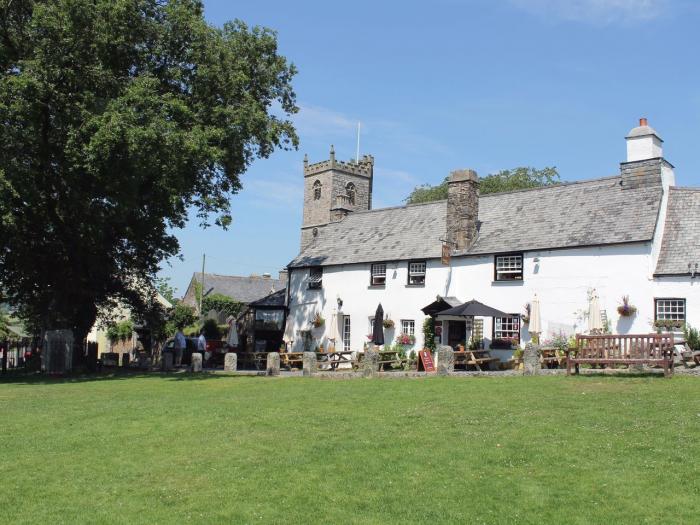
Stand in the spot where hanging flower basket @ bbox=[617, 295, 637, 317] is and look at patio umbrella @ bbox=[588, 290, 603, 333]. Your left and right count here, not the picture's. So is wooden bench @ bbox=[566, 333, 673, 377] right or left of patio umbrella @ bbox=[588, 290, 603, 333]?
left

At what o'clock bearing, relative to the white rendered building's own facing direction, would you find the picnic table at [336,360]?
The picnic table is roughly at 1 o'clock from the white rendered building.

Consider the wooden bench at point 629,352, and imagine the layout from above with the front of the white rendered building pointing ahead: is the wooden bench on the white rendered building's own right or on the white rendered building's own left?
on the white rendered building's own left

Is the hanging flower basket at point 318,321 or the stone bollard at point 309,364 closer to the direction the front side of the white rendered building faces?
the stone bollard

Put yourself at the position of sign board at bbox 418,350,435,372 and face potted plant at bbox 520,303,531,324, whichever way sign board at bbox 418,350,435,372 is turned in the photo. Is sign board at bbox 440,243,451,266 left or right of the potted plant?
left

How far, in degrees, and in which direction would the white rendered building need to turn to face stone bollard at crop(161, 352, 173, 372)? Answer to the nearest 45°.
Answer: approximately 45° to its right

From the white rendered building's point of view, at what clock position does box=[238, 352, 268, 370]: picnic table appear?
The picnic table is roughly at 2 o'clock from the white rendered building.

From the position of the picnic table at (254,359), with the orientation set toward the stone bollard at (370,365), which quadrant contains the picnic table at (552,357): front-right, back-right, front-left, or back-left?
front-left

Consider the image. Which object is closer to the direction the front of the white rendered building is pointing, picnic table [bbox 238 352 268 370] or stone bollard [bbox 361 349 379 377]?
the stone bollard

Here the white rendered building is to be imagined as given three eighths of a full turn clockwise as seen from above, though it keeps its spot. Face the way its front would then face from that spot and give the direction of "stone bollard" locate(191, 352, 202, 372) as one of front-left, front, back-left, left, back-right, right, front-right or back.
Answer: left
